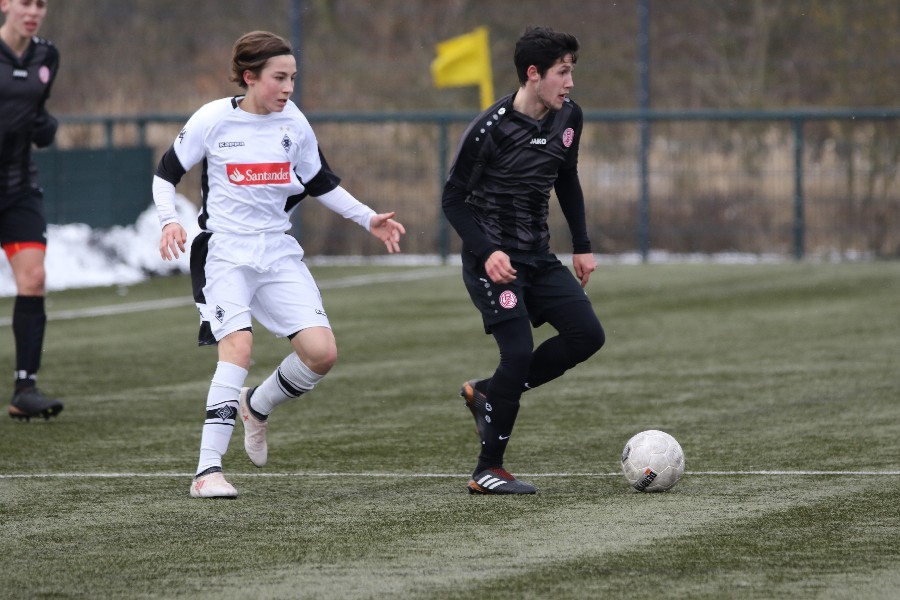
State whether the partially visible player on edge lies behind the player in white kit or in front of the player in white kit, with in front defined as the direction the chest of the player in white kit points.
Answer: behind

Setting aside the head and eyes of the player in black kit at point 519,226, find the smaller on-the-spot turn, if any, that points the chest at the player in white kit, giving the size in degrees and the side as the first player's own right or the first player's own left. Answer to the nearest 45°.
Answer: approximately 135° to the first player's own right

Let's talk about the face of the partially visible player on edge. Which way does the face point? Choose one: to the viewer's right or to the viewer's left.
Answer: to the viewer's right

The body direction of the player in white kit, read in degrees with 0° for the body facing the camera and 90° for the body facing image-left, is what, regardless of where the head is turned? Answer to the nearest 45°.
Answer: approximately 315°

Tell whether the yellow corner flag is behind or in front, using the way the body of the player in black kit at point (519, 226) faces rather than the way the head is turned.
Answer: behind

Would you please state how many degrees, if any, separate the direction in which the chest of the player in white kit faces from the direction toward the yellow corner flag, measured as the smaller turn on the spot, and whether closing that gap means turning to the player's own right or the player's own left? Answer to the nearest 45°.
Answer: approximately 135° to the player's own left
